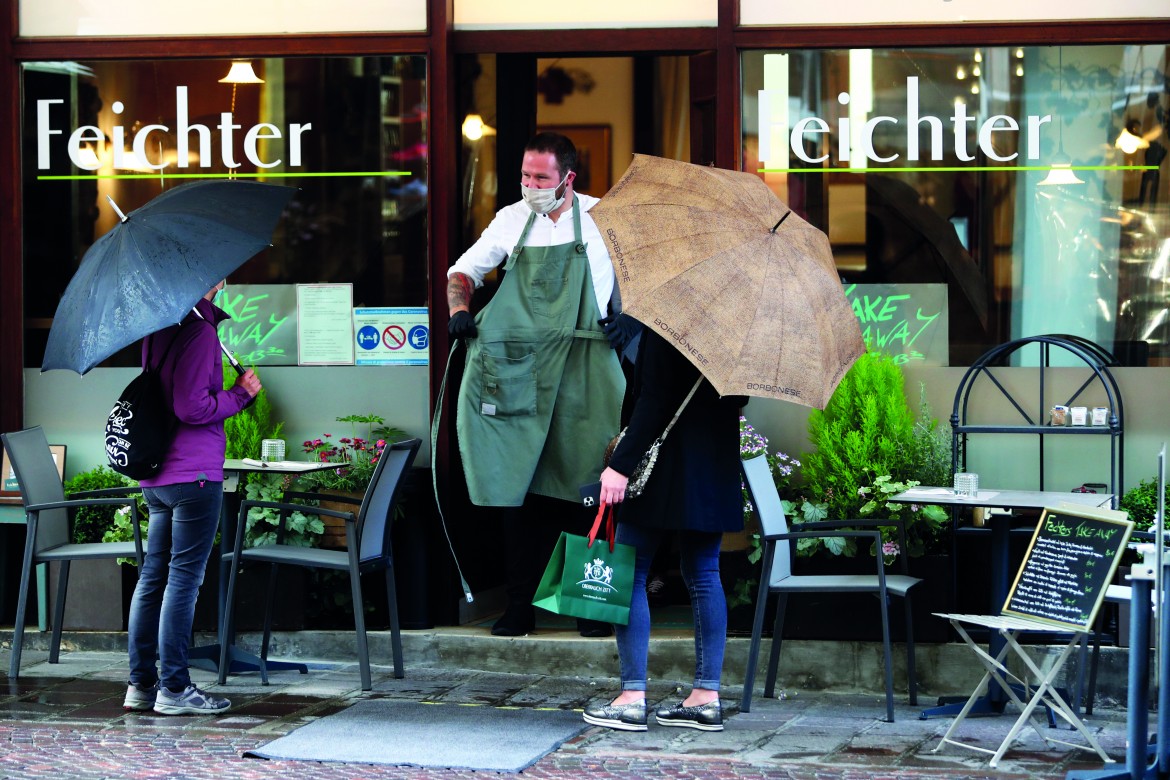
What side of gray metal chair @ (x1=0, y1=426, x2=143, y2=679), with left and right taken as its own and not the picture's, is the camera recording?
right

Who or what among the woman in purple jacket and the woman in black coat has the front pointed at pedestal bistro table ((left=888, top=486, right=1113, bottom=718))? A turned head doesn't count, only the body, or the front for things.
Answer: the woman in purple jacket

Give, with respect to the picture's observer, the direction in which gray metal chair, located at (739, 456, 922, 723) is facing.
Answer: facing to the right of the viewer

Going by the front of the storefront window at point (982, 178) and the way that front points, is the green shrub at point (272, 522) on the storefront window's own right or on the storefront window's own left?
on the storefront window's own right

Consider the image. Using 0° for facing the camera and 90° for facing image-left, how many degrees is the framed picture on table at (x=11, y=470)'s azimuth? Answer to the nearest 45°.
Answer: approximately 0°

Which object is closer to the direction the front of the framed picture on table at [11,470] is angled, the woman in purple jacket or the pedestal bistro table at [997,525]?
the woman in purple jacket

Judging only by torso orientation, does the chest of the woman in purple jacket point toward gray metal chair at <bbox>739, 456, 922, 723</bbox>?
yes

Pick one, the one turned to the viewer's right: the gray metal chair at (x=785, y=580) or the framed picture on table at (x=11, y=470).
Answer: the gray metal chair

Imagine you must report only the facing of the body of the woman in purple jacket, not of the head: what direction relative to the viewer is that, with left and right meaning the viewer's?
facing to the right of the viewer

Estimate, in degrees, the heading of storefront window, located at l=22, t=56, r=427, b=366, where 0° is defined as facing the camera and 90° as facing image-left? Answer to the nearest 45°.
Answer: approximately 0°

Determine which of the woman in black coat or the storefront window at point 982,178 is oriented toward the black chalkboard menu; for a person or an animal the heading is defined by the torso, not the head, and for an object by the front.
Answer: the storefront window
